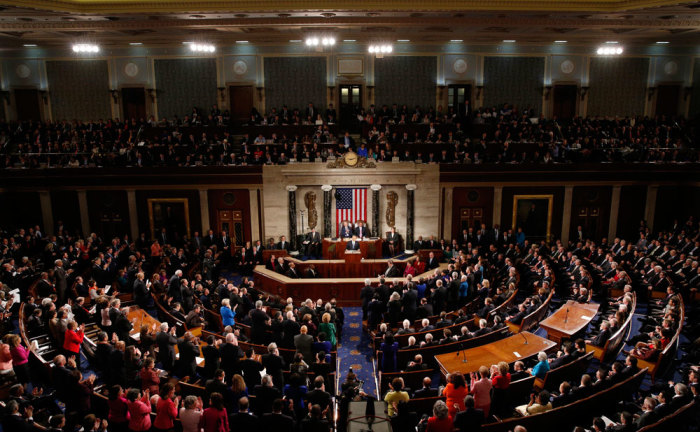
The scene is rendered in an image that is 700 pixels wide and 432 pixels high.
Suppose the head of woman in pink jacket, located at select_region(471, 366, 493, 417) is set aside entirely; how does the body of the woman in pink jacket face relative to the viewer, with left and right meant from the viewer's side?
facing away from the viewer and to the left of the viewer

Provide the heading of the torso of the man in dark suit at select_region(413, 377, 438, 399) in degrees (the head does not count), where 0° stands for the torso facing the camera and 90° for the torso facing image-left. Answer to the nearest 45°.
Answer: approximately 180°

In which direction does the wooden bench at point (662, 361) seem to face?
to the viewer's left

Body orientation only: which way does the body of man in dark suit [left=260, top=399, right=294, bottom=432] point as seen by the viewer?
away from the camera

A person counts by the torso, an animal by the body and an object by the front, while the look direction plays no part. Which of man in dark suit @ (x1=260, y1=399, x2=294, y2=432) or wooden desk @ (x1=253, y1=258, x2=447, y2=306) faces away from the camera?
the man in dark suit

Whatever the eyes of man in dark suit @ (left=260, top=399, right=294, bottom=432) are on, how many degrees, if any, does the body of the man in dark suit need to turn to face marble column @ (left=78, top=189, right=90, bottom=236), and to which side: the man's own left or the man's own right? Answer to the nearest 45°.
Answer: approximately 45° to the man's own left

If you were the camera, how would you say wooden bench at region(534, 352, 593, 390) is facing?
facing away from the viewer and to the left of the viewer

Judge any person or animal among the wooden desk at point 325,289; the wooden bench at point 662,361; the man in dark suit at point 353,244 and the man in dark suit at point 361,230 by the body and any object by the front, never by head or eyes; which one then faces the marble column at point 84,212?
the wooden bench

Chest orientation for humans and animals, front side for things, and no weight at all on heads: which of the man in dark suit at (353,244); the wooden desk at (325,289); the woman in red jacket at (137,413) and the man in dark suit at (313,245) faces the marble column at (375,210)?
the woman in red jacket

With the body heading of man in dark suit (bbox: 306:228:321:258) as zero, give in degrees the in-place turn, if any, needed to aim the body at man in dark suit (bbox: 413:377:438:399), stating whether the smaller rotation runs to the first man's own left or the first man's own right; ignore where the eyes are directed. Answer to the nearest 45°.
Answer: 0° — they already face them

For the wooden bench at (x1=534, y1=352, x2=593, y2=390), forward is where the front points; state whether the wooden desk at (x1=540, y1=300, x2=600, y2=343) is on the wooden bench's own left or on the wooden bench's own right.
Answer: on the wooden bench's own right

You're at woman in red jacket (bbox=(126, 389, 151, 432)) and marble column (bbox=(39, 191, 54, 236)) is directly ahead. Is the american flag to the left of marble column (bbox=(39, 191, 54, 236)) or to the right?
right

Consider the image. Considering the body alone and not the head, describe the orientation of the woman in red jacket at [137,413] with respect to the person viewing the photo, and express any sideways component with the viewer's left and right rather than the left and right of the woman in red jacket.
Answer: facing away from the viewer and to the right of the viewer
